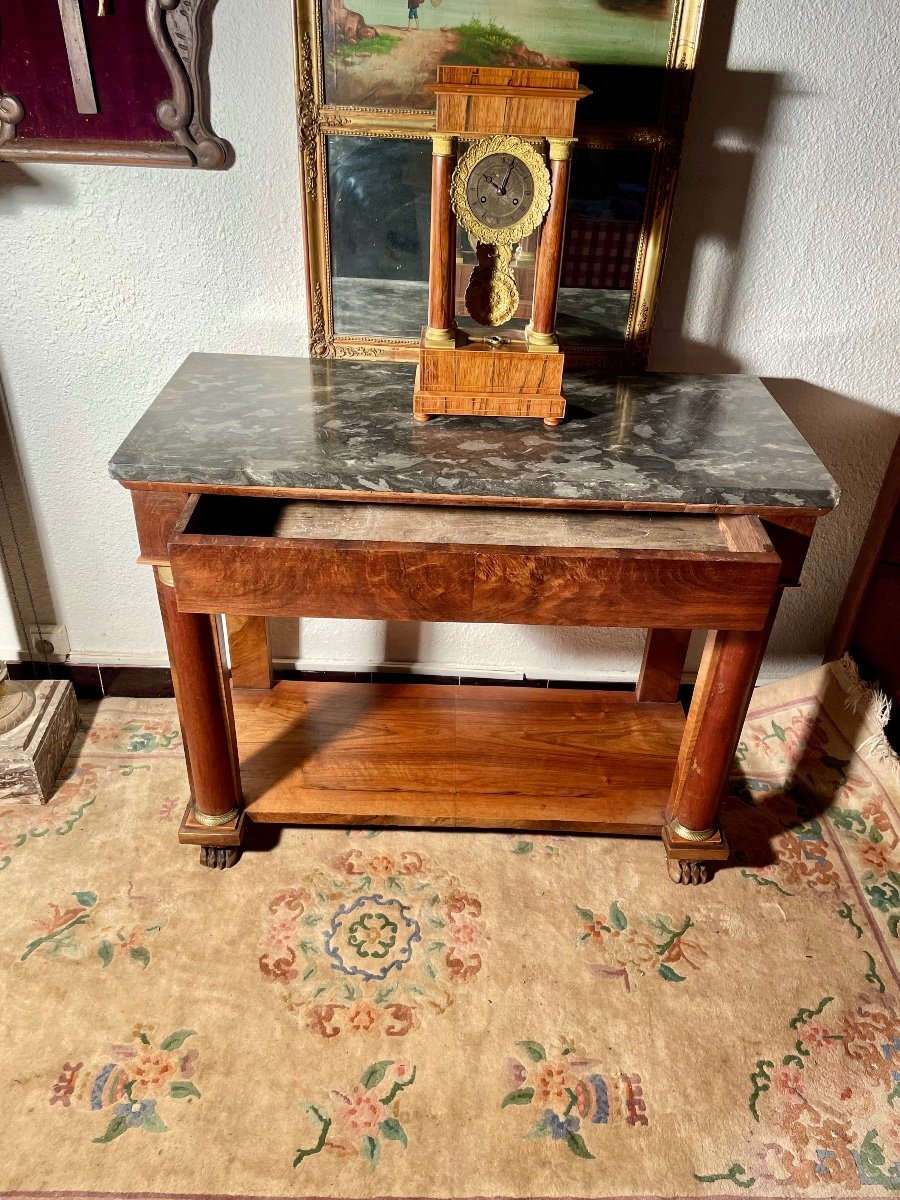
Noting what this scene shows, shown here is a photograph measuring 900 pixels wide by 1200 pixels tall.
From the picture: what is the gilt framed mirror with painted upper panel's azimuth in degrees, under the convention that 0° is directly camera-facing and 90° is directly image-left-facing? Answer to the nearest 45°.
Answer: approximately 0°

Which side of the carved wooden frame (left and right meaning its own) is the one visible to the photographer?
front

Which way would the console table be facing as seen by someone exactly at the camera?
facing the viewer

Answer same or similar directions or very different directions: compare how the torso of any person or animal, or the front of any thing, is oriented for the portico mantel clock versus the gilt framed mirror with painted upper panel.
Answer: same or similar directions

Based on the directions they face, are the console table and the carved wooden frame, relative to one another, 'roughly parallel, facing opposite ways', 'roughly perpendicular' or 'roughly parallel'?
roughly parallel
